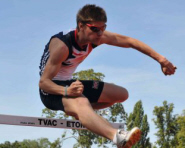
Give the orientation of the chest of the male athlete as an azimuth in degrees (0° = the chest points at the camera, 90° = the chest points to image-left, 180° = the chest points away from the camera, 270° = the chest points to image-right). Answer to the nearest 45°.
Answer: approximately 315°

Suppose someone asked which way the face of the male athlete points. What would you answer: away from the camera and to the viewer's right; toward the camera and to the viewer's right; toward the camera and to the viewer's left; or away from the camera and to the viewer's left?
toward the camera and to the viewer's right
